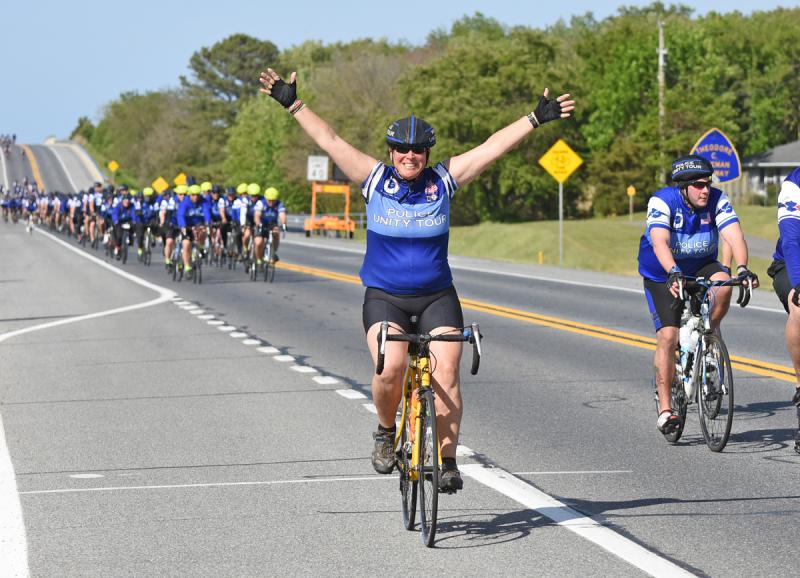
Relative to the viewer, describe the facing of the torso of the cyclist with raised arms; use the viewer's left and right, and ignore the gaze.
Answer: facing the viewer

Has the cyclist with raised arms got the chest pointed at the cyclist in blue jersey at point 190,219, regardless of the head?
no

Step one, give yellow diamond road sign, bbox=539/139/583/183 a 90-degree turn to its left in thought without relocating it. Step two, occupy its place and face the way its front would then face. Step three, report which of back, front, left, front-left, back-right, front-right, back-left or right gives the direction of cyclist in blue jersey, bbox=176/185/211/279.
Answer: back-right

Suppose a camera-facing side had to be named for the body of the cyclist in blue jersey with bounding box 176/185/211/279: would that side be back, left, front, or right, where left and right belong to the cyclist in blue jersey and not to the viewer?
front

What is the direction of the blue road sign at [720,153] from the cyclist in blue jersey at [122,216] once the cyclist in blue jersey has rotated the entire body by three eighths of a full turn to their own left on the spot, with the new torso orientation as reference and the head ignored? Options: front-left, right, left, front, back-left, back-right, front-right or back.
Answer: right

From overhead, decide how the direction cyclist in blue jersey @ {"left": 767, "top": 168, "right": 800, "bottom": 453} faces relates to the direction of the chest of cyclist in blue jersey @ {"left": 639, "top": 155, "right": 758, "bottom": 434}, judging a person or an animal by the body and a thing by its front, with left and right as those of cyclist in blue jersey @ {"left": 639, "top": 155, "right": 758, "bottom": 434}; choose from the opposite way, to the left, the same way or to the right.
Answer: the same way

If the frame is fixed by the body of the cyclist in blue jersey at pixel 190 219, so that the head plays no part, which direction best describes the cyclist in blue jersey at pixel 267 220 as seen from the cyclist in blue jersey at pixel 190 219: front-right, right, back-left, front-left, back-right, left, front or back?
left

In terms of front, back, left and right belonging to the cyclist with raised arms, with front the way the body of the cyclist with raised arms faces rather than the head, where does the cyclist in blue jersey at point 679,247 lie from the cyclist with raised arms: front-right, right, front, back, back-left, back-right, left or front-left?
back-left

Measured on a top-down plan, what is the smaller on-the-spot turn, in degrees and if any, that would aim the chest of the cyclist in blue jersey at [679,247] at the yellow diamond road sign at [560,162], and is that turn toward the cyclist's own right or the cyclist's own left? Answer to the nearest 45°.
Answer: approximately 135° to the cyclist's own left

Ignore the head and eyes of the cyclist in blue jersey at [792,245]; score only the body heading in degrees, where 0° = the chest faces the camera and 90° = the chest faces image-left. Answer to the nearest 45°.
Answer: approximately 315°

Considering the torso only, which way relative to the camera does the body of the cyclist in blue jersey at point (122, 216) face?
toward the camera

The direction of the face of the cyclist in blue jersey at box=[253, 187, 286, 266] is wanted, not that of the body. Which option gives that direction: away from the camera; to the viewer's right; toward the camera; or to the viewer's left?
toward the camera

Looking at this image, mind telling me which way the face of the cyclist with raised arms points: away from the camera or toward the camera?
toward the camera

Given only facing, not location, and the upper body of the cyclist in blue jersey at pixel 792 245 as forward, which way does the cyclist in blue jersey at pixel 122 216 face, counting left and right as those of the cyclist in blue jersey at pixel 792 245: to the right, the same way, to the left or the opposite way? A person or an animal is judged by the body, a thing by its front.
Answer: the same way

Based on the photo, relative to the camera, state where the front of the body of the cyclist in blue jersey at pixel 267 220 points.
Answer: toward the camera
